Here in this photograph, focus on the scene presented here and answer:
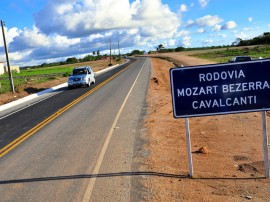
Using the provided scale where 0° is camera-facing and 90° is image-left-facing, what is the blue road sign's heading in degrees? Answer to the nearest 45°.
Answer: approximately 0°

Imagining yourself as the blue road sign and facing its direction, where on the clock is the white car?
The white car is roughly at 5 o'clock from the blue road sign.
